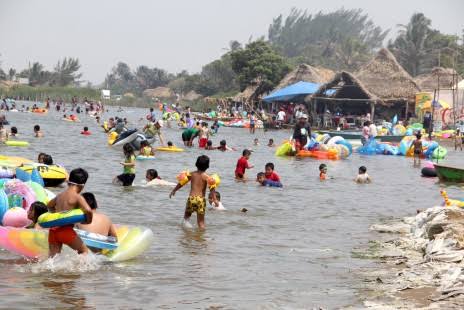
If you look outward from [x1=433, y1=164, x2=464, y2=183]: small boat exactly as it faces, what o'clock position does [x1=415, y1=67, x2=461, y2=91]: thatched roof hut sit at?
The thatched roof hut is roughly at 3 o'clock from the small boat.

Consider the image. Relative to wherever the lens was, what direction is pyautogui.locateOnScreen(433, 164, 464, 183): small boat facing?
facing to the left of the viewer

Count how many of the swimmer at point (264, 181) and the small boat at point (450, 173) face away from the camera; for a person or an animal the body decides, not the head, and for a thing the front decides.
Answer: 0

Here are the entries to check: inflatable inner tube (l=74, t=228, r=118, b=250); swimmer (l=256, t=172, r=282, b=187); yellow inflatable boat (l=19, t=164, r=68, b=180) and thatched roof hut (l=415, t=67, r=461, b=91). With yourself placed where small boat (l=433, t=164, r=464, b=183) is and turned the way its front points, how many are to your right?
1

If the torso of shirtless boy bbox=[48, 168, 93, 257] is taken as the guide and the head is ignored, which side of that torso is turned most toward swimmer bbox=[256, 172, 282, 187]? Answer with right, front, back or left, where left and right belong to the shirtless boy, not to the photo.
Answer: front
